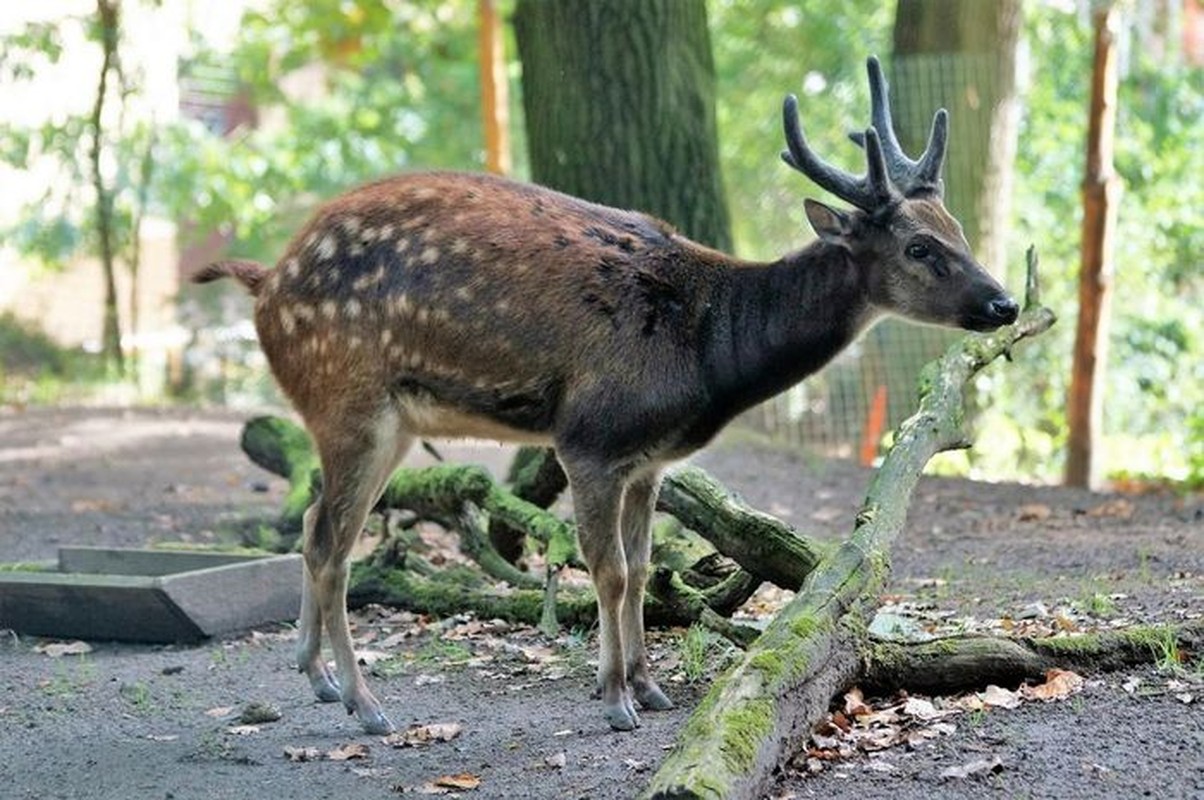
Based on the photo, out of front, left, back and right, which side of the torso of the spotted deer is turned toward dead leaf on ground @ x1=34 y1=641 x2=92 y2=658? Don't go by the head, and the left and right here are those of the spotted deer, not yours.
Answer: back

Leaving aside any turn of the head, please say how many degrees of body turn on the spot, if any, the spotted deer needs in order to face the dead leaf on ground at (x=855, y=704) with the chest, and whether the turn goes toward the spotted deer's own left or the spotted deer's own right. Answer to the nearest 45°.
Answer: approximately 45° to the spotted deer's own right

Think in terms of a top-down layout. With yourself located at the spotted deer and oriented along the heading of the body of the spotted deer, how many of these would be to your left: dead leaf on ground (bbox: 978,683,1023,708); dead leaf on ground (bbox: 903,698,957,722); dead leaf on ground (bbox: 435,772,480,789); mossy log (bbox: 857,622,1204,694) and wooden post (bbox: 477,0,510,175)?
1

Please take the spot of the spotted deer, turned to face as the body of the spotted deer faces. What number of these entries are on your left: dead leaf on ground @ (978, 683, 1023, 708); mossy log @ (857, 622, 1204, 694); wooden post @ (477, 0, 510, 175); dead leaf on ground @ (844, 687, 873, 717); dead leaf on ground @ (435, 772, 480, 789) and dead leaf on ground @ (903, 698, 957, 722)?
1

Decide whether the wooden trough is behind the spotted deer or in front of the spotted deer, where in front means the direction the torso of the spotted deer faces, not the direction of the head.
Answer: behind

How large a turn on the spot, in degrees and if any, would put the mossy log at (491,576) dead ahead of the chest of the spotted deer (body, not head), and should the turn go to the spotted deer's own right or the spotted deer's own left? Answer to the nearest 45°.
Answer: approximately 90° to the spotted deer's own left

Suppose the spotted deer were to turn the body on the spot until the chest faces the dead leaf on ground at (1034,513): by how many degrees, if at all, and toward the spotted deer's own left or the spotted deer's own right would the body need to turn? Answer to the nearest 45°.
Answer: approximately 45° to the spotted deer's own left

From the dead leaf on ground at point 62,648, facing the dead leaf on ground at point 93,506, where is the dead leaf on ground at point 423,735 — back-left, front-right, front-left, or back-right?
back-right

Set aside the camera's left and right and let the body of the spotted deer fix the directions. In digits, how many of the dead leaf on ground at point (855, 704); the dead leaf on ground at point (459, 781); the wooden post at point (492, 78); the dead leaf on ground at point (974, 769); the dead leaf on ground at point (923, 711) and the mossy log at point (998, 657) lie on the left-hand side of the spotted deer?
1

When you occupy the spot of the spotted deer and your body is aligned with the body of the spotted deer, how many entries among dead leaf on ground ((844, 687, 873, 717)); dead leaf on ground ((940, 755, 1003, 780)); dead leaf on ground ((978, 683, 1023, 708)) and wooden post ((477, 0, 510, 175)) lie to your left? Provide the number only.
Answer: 1

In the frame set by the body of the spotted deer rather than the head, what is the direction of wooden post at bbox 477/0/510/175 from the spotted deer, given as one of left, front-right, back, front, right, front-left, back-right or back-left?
left

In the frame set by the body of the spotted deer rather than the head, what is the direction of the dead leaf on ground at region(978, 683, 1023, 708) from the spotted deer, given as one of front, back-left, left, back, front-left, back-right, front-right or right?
front-right

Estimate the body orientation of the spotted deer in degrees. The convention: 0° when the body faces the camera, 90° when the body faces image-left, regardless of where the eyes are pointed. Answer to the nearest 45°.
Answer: approximately 270°
